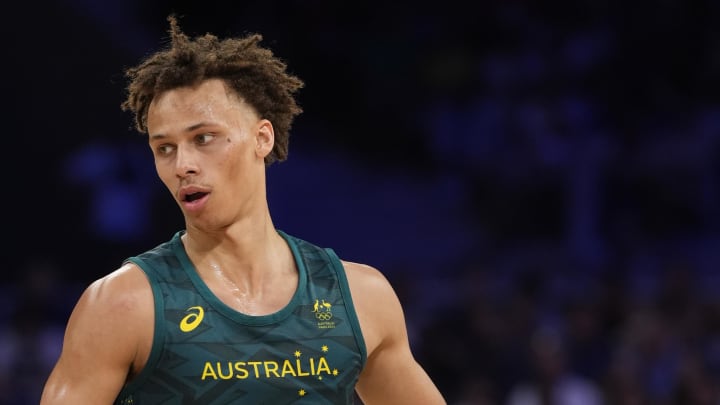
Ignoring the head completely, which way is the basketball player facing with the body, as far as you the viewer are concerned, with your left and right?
facing the viewer

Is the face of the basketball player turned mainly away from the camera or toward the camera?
toward the camera
